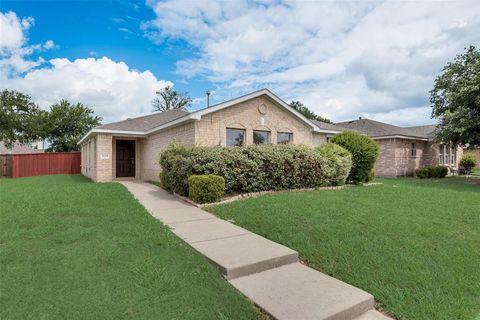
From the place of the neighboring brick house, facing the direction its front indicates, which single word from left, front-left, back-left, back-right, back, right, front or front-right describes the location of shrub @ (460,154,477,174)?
left

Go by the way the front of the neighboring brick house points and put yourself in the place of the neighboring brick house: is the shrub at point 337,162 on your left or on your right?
on your right

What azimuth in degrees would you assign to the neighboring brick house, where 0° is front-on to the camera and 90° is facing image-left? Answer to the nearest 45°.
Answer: approximately 315°

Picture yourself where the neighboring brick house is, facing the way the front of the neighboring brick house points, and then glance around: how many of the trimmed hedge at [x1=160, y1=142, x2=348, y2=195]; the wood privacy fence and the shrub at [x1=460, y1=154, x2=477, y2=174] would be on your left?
1

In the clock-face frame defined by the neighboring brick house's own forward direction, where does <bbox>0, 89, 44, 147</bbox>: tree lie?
The tree is roughly at 4 o'clock from the neighboring brick house.

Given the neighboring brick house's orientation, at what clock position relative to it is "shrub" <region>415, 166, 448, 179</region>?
The shrub is roughly at 11 o'clock from the neighboring brick house.

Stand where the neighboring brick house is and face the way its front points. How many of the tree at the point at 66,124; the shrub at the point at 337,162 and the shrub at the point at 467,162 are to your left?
1
